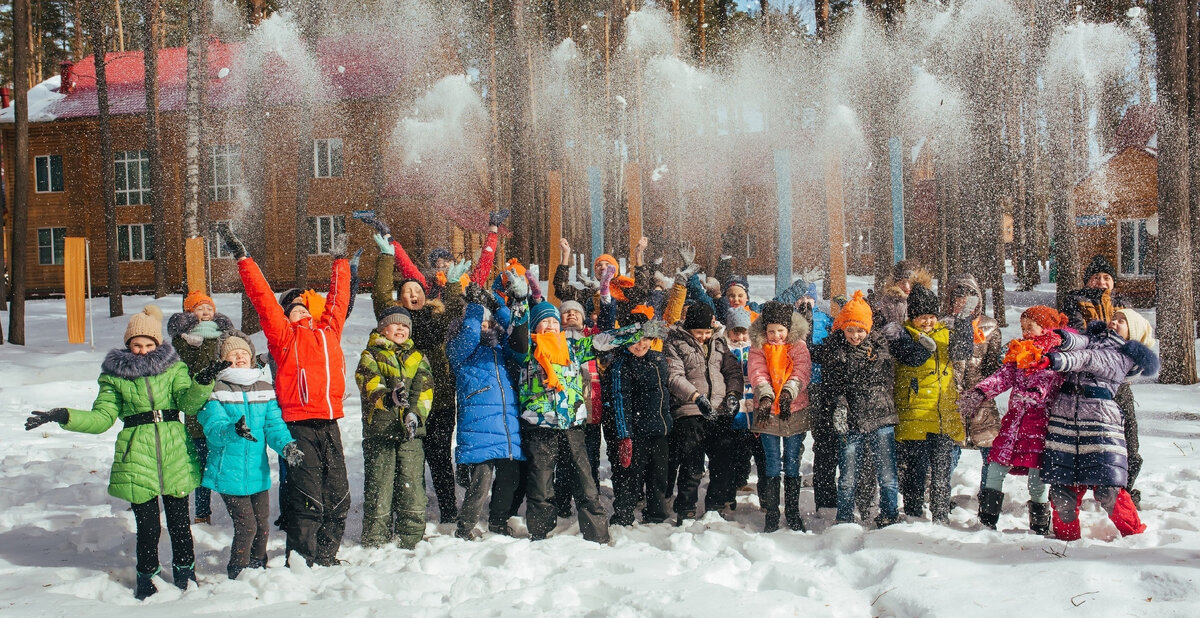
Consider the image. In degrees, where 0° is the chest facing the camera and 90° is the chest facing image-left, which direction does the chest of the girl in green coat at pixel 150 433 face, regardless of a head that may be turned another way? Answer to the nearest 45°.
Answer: approximately 0°

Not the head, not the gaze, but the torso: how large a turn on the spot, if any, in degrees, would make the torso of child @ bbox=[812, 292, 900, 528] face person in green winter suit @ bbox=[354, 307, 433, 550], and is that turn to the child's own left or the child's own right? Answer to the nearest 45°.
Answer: approximately 90° to the child's own right

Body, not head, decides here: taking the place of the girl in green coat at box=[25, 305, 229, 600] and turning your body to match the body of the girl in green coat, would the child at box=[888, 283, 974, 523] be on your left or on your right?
on your left

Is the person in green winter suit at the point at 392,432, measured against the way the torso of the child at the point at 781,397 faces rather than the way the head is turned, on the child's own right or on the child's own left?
on the child's own right

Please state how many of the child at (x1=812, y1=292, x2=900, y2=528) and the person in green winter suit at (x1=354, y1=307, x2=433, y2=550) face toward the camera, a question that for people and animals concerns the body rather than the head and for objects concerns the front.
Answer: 2
